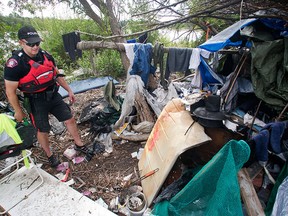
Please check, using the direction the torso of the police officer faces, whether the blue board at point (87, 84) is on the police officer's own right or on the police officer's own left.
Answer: on the police officer's own left

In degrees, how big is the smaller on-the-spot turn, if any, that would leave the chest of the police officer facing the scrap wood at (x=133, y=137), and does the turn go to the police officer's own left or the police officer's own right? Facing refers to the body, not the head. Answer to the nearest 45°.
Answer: approximately 45° to the police officer's own left

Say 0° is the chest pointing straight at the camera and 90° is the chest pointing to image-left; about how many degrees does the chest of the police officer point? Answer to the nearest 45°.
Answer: approximately 315°
